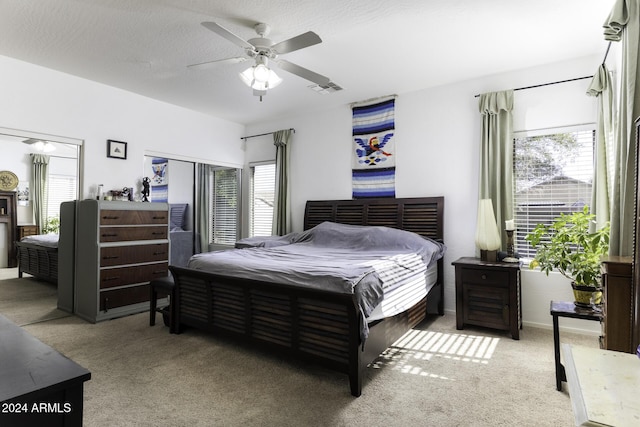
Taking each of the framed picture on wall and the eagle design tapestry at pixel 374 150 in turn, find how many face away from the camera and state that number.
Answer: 0

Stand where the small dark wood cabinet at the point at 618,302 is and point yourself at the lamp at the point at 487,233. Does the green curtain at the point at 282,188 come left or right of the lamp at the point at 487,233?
left

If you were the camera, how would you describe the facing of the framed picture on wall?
facing the viewer and to the right of the viewer

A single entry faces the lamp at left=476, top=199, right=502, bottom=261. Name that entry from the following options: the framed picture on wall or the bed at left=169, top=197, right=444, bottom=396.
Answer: the framed picture on wall

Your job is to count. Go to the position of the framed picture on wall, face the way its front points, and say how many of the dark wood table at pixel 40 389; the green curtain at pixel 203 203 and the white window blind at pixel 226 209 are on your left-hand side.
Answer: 2

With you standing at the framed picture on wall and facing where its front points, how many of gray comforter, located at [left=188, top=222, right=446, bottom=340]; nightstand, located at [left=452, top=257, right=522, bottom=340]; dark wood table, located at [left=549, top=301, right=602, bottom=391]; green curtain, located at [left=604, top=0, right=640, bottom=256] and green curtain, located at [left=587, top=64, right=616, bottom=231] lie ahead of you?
5

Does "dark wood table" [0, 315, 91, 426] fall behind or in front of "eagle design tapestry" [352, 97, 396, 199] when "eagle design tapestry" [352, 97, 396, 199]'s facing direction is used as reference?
in front

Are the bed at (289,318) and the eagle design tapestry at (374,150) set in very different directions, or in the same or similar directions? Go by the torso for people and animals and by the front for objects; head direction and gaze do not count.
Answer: same or similar directions

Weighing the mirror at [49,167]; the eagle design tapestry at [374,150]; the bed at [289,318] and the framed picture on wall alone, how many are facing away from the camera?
0

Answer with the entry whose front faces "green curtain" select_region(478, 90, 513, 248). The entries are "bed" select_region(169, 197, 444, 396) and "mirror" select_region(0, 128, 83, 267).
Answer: the mirror

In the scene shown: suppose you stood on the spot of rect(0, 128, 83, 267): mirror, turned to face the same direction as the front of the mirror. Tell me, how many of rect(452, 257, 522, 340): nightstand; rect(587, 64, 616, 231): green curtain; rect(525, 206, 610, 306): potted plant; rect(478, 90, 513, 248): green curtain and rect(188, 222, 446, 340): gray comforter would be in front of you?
5

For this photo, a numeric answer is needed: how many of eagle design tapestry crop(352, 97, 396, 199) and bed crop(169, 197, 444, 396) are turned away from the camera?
0

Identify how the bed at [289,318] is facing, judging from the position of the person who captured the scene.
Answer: facing the viewer and to the left of the viewer

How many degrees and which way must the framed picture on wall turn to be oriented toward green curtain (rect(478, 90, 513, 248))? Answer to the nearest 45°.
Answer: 0° — it already faces it

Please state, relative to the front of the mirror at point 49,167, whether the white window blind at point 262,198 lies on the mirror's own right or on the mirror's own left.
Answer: on the mirror's own left

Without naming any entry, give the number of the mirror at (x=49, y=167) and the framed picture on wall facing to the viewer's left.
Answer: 0

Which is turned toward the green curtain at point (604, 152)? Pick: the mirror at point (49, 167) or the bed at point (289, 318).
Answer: the mirror

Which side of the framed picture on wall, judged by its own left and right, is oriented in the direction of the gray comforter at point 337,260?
front
